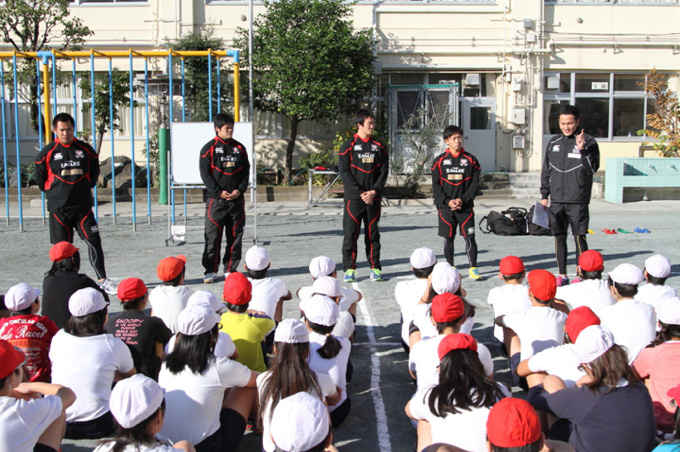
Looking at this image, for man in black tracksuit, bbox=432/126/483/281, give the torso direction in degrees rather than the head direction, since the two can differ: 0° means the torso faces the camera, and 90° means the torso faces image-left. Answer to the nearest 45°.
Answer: approximately 0°

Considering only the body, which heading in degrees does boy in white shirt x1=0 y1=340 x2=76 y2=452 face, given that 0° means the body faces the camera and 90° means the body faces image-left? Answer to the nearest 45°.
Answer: approximately 225°

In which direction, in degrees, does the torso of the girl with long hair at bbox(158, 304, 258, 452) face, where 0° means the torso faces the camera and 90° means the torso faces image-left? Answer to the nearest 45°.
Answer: approximately 225°

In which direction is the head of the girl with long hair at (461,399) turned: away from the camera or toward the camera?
away from the camera

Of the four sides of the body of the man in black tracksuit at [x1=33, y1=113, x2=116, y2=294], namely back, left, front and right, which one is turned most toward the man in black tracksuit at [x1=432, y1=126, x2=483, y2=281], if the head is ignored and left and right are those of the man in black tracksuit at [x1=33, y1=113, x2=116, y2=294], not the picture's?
left

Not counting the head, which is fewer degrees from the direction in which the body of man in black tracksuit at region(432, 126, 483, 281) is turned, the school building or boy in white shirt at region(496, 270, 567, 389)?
the boy in white shirt

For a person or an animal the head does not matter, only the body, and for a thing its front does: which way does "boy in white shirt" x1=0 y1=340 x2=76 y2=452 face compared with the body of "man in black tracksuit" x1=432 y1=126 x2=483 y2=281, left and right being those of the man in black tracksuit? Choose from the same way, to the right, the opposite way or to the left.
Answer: the opposite way

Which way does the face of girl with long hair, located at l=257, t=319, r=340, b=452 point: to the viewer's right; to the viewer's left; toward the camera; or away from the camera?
away from the camera

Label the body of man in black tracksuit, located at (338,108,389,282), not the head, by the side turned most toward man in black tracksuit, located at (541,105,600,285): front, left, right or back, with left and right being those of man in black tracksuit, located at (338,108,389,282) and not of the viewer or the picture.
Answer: left

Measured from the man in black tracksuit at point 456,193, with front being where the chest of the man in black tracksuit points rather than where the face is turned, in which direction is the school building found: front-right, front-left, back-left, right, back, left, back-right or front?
back

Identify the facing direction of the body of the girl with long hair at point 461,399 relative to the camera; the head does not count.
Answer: away from the camera

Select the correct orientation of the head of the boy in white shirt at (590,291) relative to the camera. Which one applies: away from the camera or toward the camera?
away from the camera

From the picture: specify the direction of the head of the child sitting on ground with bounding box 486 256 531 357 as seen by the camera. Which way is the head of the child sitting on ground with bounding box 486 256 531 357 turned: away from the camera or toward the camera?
away from the camera

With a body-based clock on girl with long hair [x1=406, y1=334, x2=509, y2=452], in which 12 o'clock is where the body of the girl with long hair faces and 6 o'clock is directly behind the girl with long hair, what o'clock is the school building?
The school building is roughly at 12 o'clock from the girl with long hair.

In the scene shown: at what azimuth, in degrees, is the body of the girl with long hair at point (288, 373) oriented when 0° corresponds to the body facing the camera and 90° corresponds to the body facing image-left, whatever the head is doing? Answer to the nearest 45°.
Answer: approximately 180°

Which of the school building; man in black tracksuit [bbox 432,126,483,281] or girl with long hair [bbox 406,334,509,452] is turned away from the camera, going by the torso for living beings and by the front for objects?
the girl with long hair
